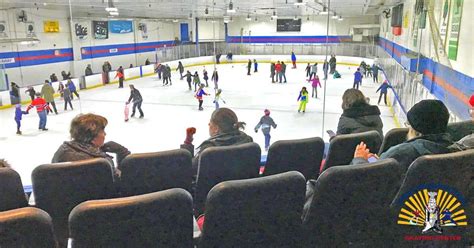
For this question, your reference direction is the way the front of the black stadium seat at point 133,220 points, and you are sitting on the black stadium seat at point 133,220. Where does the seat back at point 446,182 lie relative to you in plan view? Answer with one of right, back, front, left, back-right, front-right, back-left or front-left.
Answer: right

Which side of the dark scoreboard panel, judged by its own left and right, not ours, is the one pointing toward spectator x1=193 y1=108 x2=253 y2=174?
front

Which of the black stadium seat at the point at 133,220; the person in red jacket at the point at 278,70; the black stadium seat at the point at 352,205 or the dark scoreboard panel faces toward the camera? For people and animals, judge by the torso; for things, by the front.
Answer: the dark scoreboard panel

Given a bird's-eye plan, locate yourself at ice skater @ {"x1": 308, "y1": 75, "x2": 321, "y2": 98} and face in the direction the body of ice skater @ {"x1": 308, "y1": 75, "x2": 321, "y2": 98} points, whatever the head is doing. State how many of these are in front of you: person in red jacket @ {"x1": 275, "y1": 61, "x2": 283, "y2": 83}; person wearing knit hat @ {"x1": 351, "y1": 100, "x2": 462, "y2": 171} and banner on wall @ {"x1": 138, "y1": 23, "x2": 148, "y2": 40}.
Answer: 1

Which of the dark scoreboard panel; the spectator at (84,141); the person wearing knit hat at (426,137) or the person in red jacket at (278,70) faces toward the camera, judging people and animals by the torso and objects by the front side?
the dark scoreboard panel

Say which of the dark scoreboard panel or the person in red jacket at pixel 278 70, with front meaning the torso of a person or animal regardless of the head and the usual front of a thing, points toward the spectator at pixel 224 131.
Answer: the dark scoreboard panel

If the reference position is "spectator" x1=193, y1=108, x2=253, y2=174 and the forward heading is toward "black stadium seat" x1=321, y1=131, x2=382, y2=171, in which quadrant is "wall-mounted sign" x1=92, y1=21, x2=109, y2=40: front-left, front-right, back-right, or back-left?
back-left

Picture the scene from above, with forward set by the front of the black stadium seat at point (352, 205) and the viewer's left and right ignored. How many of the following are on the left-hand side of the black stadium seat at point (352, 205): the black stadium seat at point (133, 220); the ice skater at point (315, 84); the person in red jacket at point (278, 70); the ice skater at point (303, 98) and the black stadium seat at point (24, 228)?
2

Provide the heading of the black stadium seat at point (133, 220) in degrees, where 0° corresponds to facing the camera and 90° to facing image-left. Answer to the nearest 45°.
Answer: approximately 180°

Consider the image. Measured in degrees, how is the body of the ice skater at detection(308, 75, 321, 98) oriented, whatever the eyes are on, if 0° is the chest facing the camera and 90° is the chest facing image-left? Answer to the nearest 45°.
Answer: approximately 0°

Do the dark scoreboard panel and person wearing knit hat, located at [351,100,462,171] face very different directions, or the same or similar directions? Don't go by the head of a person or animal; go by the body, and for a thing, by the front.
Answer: very different directions

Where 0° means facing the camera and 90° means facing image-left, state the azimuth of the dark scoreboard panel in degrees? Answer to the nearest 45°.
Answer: approximately 0°

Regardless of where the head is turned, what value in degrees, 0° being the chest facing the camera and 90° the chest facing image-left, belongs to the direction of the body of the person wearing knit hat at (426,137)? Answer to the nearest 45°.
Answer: approximately 135°
